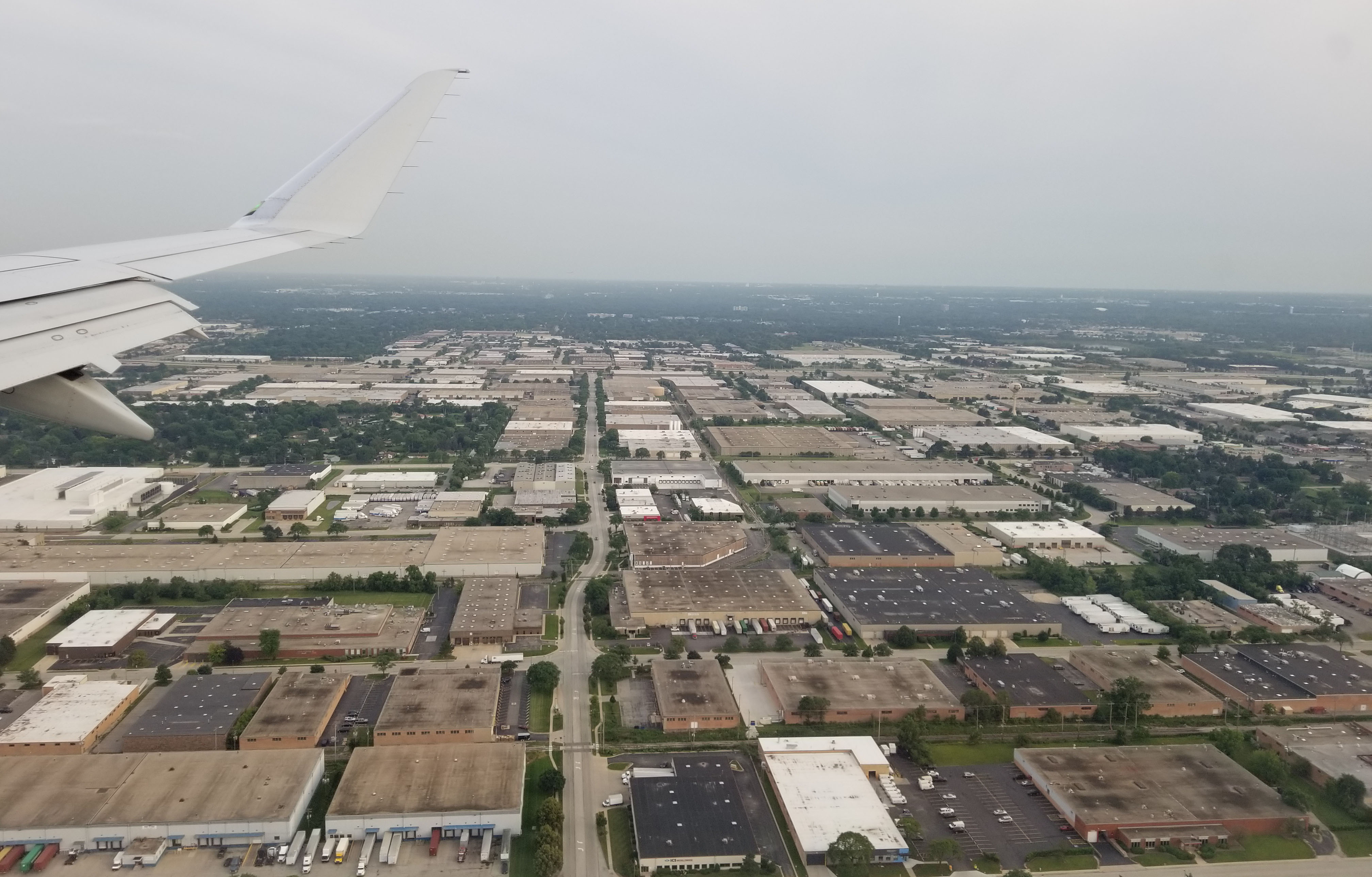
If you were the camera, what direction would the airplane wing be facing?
facing away from the viewer and to the left of the viewer

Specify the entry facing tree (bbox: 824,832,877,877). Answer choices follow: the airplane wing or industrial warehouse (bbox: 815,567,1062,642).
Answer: the industrial warehouse

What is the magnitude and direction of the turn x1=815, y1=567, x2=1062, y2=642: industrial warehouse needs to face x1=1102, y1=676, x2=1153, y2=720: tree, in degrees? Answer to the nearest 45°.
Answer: approximately 45° to its left

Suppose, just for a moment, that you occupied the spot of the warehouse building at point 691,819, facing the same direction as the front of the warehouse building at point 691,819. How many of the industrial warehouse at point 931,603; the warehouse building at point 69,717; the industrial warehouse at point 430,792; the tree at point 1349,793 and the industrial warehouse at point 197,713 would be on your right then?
3

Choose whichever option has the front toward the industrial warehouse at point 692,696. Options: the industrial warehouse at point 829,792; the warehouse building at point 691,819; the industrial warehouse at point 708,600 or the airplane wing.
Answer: the industrial warehouse at point 708,600

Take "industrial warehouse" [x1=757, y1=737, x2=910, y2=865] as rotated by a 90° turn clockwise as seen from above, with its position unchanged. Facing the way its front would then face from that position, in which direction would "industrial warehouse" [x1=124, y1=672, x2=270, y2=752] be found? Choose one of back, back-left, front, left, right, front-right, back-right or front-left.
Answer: front

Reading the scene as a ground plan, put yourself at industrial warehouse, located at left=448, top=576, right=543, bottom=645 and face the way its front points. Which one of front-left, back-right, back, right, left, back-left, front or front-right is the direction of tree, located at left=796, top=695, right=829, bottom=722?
front-left

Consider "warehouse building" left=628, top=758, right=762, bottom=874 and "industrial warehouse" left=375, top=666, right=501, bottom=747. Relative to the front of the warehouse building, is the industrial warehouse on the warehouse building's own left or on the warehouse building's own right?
on the warehouse building's own right

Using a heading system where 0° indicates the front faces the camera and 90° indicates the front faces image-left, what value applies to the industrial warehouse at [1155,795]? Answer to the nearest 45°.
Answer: approximately 0°

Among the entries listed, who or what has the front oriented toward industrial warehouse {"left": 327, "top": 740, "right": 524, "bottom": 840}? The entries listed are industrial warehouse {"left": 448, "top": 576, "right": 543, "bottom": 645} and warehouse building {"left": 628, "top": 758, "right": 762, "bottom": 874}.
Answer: industrial warehouse {"left": 448, "top": 576, "right": 543, "bottom": 645}
